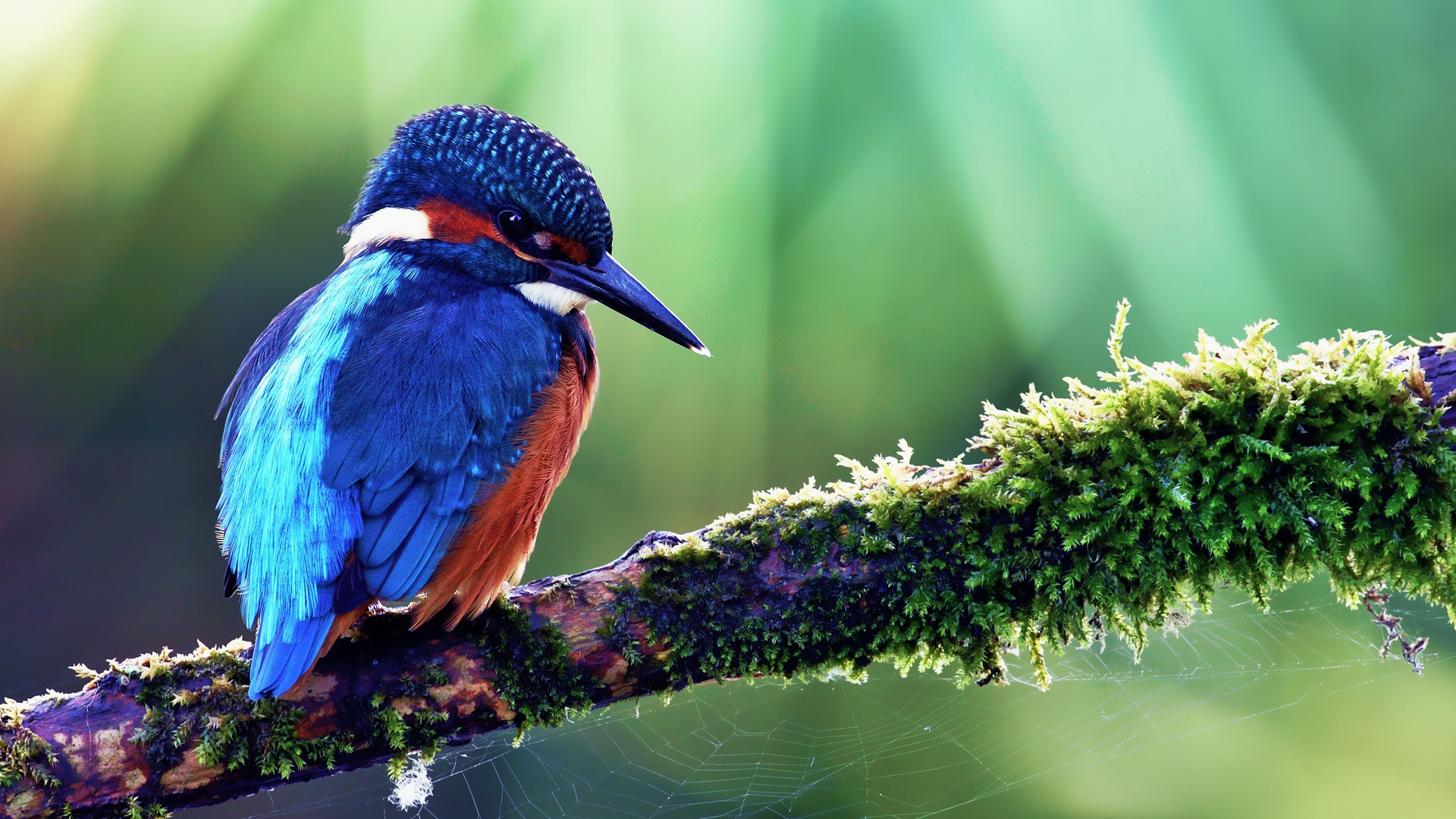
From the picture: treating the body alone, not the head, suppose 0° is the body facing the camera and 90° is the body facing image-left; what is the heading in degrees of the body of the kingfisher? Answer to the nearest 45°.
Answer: approximately 225°

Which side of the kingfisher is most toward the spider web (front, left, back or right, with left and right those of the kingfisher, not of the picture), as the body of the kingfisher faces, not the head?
front
